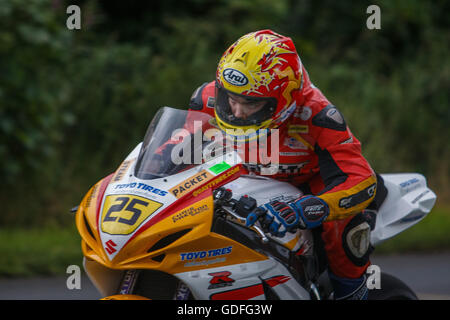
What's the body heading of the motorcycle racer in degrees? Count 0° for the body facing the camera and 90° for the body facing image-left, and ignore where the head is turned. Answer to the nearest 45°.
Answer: approximately 45°

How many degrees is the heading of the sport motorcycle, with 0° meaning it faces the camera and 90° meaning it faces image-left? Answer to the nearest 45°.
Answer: approximately 45°
